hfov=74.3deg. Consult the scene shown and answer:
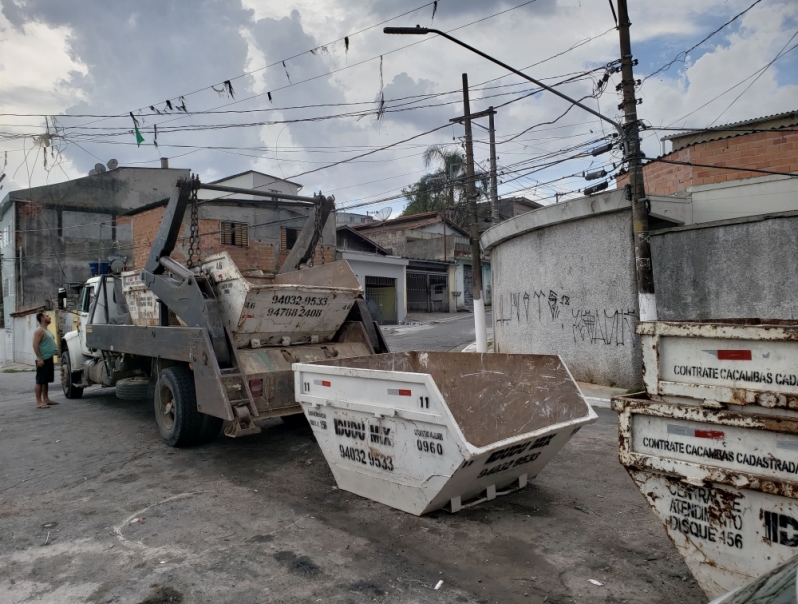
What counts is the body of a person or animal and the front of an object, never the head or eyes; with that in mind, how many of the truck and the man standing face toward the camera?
0

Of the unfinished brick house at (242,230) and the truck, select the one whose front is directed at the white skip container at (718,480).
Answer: the unfinished brick house

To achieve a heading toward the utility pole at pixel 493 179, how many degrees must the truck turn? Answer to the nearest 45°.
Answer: approximately 90° to its right

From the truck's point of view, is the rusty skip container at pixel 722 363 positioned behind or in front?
behind

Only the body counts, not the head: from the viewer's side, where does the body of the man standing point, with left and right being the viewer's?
facing to the right of the viewer

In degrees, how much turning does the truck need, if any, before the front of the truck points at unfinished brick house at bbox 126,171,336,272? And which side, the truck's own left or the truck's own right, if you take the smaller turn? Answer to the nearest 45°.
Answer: approximately 45° to the truck's own right

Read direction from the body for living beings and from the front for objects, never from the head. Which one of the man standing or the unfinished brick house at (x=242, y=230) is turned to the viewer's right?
the man standing

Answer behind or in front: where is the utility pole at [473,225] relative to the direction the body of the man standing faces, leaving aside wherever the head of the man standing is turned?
in front

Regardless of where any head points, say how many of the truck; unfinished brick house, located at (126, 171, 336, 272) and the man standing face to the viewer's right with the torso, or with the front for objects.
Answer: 1

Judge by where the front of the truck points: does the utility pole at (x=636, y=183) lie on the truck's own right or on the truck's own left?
on the truck's own right

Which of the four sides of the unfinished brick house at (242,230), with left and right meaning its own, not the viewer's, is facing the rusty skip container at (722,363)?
front

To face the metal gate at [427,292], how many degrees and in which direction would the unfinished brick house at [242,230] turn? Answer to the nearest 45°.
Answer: approximately 135° to its left

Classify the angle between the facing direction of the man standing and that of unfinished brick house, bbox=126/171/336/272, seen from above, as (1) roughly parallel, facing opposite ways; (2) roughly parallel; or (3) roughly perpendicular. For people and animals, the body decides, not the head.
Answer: roughly perpendicular

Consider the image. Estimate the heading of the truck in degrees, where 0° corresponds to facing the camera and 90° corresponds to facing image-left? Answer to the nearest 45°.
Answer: approximately 135°

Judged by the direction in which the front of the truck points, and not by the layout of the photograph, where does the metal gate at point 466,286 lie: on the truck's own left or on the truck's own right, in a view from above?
on the truck's own right

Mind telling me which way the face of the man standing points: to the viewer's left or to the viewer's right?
to the viewer's right

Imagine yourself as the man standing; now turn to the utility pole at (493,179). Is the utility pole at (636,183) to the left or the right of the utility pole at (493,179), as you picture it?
right
